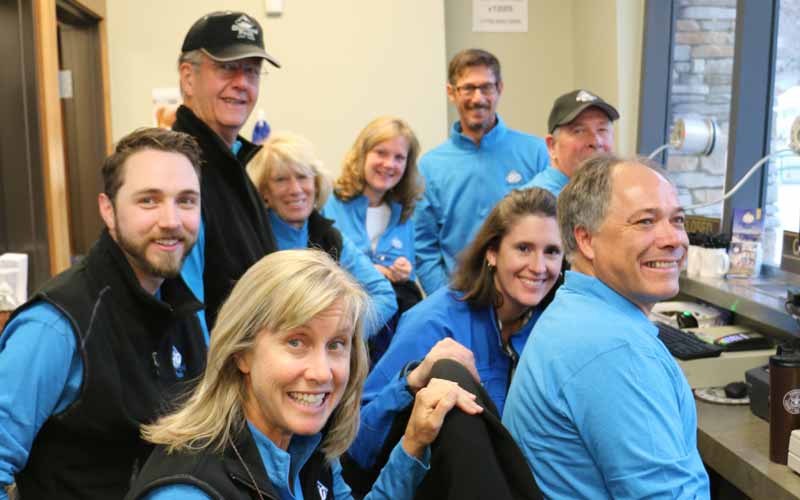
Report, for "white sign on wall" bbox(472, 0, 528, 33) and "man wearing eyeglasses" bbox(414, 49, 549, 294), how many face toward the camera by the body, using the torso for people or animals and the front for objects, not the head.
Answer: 2

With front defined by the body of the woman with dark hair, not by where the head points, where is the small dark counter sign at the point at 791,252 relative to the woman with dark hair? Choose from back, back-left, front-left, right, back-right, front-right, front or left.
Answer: left

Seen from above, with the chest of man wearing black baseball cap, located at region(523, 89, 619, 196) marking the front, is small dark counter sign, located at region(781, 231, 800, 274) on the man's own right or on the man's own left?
on the man's own left

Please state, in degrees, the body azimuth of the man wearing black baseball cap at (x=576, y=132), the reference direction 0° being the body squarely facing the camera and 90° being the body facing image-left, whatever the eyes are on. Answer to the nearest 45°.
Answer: approximately 315°

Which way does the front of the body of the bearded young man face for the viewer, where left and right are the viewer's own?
facing the viewer and to the right of the viewer

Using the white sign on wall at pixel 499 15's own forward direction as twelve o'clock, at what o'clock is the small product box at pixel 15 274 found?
The small product box is roughly at 1 o'clock from the white sign on wall.

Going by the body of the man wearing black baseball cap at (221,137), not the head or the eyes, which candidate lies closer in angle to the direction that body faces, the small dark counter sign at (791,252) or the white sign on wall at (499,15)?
the small dark counter sign

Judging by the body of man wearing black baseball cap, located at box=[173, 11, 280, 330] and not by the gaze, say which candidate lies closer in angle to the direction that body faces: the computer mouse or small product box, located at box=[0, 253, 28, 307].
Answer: the computer mouse

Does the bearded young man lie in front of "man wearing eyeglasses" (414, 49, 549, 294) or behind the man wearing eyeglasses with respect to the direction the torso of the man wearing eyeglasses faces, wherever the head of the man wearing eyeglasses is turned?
in front

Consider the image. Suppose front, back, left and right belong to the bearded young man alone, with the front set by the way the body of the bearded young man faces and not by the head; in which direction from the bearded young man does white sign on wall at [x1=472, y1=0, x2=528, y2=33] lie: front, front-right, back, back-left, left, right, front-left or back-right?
left
